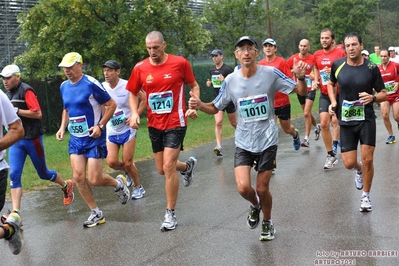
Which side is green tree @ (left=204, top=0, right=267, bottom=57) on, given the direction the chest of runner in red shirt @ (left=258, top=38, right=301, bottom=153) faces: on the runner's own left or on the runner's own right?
on the runner's own right

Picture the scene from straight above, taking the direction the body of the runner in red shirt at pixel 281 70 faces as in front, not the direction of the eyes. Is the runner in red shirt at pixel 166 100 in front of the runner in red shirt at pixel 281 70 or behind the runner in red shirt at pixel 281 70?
in front

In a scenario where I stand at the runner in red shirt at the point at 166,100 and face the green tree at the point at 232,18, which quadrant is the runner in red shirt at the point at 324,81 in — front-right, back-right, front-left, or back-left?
front-right

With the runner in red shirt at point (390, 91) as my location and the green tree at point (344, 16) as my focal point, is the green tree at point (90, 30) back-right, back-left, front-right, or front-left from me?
front-left

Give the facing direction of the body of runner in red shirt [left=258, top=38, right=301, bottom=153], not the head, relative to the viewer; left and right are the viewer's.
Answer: facing the viewer and to the left of the viewer

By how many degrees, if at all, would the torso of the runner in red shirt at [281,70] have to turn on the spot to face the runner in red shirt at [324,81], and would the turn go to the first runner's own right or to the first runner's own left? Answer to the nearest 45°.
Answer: approximately 135° to the first runner's own left

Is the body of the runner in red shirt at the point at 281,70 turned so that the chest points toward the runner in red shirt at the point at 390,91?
no

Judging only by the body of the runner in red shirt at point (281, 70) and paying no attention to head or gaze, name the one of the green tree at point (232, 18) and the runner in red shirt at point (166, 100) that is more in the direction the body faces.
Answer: the runner in red shirt

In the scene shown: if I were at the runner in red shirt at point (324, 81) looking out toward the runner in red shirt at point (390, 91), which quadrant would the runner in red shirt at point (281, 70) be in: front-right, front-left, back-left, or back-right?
back-left

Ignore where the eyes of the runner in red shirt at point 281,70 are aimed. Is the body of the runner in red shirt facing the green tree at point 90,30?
no
